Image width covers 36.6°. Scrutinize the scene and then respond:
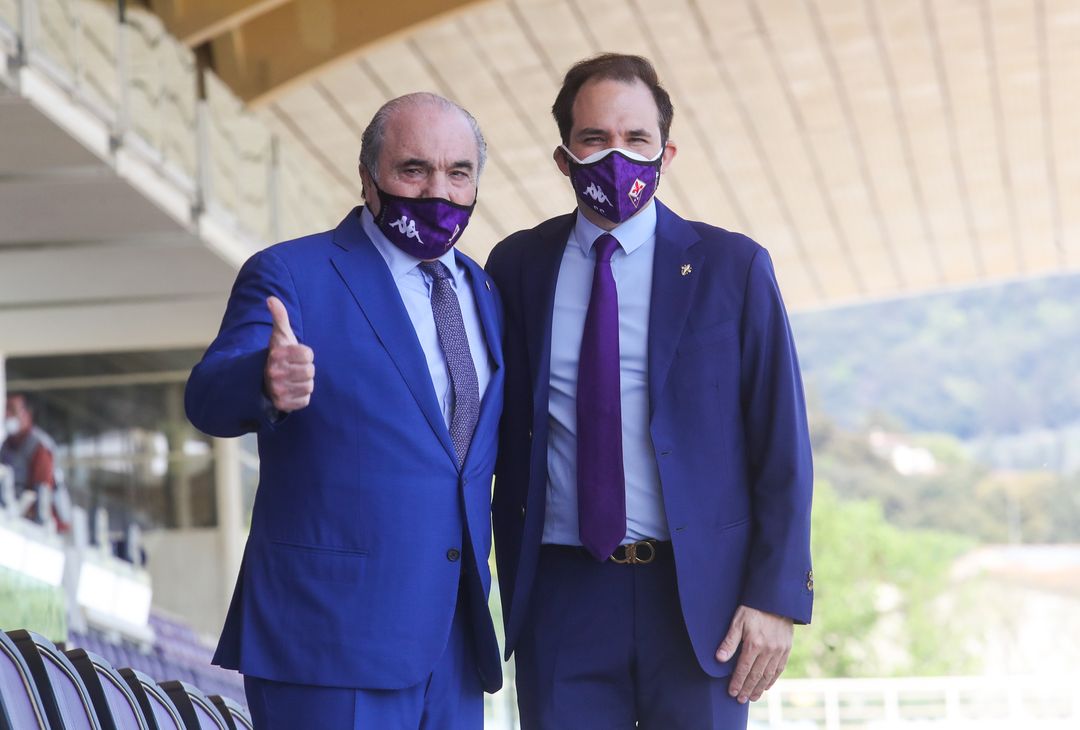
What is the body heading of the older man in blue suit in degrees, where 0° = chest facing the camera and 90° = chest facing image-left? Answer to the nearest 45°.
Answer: approximately 315°
